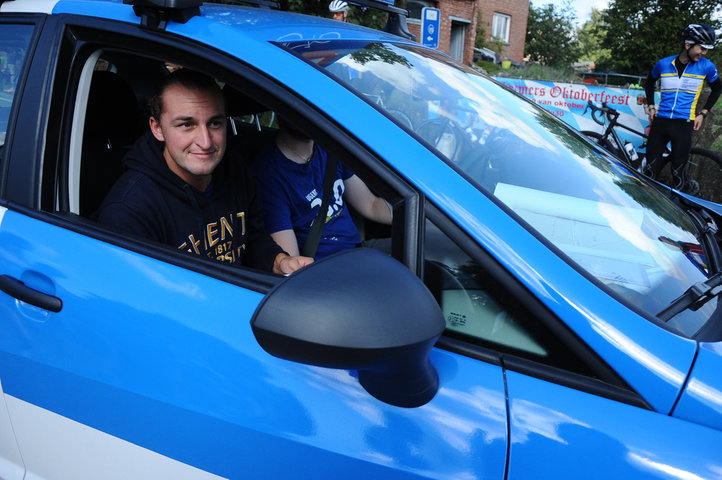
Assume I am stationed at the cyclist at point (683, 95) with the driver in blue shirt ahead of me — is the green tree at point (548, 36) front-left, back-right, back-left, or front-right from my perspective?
back-right

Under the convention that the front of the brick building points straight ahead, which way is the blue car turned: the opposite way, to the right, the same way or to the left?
to the left

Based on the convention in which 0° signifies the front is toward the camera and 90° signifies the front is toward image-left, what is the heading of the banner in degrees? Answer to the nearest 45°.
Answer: approximately 0°

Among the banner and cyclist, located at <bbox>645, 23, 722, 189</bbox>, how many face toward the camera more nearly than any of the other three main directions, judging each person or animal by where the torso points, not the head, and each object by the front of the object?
2

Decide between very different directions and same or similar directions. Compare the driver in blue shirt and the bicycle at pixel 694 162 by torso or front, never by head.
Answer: very different directions

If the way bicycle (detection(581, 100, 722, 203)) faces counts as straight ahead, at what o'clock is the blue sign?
The blue sign is roughly at 2 o'clock from the bicycle.
